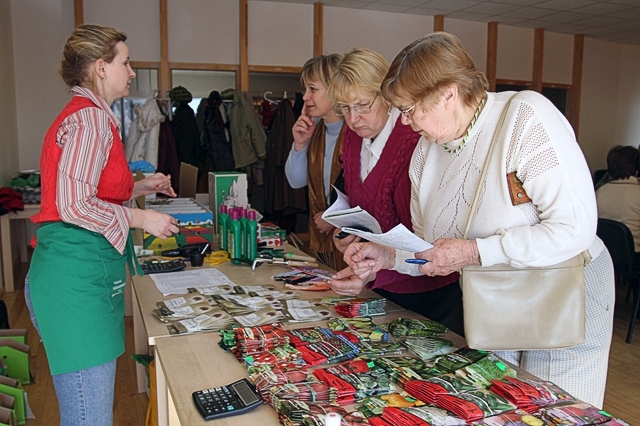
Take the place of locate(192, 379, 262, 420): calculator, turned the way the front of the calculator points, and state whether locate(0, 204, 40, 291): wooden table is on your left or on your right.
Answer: on your right

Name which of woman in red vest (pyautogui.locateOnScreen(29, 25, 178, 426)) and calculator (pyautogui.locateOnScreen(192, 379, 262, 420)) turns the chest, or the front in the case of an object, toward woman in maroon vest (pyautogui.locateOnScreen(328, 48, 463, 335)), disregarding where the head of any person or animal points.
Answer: woman in red vest (pyautogui.locateOnScreen(29, 25, 178, 426))

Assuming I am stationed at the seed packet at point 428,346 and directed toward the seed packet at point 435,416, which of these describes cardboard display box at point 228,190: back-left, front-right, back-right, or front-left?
back-right

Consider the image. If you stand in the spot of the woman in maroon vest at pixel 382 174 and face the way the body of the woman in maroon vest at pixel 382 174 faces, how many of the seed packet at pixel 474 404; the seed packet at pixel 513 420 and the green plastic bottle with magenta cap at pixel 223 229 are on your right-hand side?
1

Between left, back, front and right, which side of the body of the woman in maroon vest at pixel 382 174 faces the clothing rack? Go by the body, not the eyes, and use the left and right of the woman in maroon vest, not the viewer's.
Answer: right

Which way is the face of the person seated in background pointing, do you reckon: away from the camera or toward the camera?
away from the camera

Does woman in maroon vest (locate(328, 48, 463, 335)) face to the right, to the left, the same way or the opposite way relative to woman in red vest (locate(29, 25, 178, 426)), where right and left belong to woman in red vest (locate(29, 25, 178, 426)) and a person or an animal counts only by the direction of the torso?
the opposite way

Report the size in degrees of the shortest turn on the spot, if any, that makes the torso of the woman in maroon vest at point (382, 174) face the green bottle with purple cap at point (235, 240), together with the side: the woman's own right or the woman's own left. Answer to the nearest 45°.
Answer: approximately 90° to the woman's own right

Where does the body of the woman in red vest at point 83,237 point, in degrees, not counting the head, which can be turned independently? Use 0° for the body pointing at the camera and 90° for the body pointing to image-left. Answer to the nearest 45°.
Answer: approximately 270°
